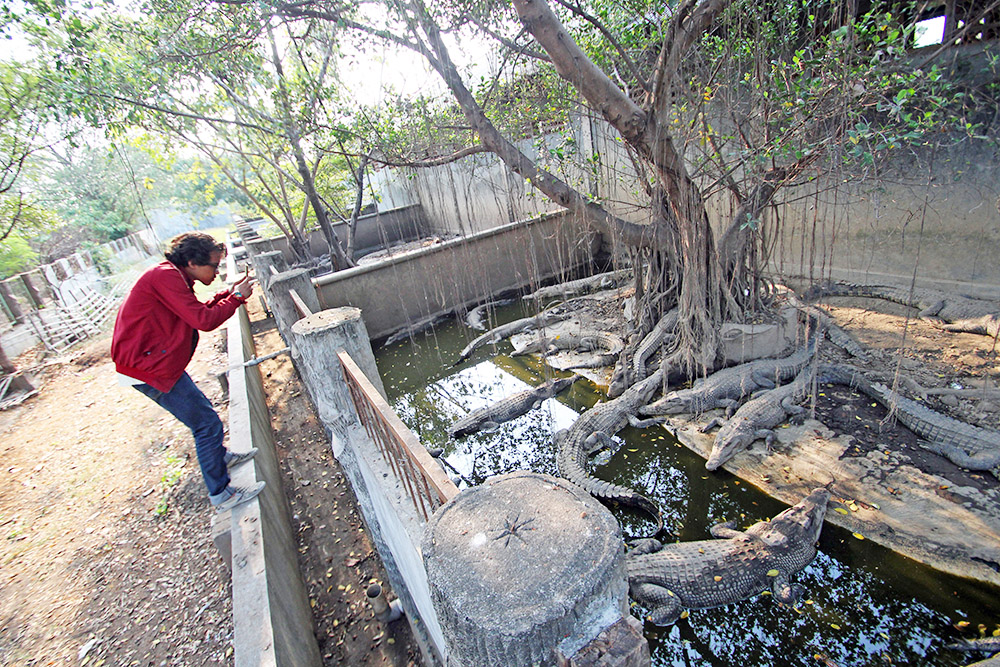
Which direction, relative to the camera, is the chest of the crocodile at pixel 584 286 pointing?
to the viewer's left

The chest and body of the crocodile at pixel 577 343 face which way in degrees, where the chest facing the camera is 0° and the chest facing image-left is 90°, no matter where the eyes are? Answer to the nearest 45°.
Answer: approximately 90°

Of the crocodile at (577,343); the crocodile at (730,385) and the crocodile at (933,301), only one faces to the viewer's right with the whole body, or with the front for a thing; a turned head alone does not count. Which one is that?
the crocodile at (933,301)

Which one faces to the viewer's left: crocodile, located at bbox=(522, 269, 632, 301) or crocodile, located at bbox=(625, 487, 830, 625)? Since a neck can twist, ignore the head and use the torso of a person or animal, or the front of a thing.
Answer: crocodile, located at bbox=(522, 269, 632, 301)

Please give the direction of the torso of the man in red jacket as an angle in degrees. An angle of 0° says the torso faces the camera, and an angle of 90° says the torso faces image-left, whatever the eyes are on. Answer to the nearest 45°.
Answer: approximately 270°

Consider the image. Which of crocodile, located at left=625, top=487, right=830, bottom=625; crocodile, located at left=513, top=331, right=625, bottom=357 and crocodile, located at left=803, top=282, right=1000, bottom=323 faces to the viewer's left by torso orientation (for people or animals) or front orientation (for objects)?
crocodile, located at left=513, top=331, right=625, bottom=357

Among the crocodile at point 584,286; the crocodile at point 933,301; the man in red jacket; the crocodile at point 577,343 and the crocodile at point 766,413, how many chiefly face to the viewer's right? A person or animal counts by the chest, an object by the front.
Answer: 2

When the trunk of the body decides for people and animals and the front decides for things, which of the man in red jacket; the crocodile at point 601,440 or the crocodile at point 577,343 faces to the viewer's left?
the crocodile at point 577,343

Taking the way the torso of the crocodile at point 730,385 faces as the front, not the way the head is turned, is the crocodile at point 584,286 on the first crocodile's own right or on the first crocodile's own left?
on the first crocodile's own right

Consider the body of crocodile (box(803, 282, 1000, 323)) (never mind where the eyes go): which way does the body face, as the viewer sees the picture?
to the viewer's right

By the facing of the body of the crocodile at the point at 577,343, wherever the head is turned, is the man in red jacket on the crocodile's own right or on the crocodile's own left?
on the crocodile's own left

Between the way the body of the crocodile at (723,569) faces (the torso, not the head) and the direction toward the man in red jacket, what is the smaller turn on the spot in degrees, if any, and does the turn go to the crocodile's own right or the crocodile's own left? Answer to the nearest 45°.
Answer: approximately 135° to the crocodile's own left

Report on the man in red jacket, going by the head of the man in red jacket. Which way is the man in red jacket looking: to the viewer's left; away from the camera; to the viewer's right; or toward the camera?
to the viewer's right
